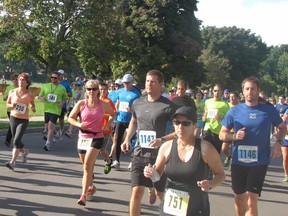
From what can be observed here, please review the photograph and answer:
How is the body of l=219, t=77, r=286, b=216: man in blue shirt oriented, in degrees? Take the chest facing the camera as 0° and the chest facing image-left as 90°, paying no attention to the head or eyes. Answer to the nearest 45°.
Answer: approximately 0°

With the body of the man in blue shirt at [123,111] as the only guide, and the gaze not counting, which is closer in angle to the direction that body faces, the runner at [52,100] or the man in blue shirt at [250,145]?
the man in blue shirt

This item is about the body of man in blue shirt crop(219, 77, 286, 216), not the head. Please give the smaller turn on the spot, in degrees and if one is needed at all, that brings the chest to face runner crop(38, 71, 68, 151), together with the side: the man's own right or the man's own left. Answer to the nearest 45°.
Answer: approximately 135° to the man's own right

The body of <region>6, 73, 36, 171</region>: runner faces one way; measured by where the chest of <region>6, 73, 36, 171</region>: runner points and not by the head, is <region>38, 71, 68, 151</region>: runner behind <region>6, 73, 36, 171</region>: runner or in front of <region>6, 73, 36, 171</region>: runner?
behind

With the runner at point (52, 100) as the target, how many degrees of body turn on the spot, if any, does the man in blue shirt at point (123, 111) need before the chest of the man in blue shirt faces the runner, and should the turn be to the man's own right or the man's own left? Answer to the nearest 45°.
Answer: approximately 90° to the man's own right

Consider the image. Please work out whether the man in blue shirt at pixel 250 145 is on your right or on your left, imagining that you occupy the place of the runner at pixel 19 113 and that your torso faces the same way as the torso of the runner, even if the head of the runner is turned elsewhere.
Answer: on your left

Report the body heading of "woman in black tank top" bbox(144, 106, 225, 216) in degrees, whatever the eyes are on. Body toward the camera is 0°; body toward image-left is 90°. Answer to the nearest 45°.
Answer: approximately 45°

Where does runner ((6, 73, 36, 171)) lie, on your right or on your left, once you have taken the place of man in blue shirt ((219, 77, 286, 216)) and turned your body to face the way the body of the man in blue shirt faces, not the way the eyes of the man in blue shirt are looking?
on your right

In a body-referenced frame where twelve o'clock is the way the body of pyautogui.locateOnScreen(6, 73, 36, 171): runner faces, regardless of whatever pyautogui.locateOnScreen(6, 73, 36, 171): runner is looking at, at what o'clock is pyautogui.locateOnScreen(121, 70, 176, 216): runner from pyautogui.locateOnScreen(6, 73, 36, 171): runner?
pyautogui.locateOnScreen(121, 70, 176, 216): runner is roughly at 10 o'clock from pyautogui.locateOnScreen(6, 73, 36, 171): runner.

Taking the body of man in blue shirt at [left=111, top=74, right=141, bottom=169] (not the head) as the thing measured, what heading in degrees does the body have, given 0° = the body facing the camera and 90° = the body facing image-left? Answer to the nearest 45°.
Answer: approximately 45°

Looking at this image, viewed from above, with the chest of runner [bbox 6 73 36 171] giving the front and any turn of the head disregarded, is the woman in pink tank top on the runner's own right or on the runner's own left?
on the runner's own left
